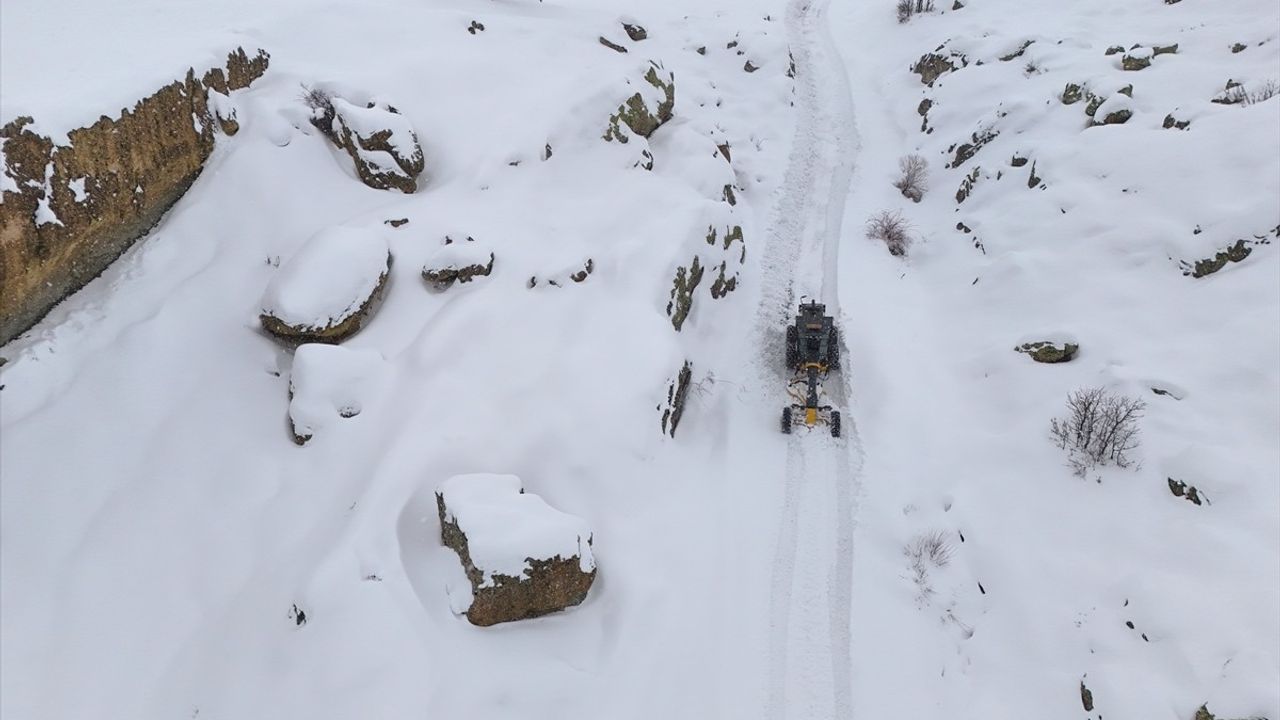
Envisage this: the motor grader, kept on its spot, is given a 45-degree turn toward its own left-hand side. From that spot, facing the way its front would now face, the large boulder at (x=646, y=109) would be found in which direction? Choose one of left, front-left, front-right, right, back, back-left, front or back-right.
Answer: back

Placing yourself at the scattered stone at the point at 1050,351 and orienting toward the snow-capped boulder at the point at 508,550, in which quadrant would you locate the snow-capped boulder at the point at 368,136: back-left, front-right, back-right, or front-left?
front-right

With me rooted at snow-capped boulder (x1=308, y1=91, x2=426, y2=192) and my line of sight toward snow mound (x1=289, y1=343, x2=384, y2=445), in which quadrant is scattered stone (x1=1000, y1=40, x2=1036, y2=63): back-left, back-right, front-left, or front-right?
back-left

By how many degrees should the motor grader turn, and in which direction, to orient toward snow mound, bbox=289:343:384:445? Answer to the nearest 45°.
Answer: approximately 45° to its right

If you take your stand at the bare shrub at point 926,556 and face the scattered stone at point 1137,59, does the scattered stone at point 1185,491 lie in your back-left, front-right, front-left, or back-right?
front-right

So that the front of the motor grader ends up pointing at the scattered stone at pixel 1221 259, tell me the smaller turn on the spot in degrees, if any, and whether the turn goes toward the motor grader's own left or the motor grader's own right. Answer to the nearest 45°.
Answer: approximately 90° to the motor grader's own left

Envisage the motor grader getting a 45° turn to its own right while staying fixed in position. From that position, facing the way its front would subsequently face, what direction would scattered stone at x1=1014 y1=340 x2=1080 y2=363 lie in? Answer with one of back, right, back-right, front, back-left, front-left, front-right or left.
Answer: back-left

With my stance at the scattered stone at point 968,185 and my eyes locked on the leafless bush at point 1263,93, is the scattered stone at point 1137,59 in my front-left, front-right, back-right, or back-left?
front-left

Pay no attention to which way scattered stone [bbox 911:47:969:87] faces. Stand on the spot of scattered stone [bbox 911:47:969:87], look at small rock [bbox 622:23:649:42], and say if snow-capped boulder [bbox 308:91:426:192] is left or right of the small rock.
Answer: left

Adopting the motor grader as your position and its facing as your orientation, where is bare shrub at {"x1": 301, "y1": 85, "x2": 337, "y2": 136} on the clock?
The bare shrub is roughly at 3 o'clock from the motor grader.

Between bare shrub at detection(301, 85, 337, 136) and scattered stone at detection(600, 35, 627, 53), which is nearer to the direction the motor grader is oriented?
the bare shrub

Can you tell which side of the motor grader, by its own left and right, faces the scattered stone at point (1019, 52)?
back

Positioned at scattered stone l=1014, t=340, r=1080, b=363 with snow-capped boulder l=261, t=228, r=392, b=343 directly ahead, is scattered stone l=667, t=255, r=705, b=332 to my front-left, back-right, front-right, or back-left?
front-right

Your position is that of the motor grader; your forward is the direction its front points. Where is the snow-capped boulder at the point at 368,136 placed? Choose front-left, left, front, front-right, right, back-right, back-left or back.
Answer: right

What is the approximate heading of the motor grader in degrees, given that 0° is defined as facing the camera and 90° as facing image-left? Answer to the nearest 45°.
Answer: approximately 0°
